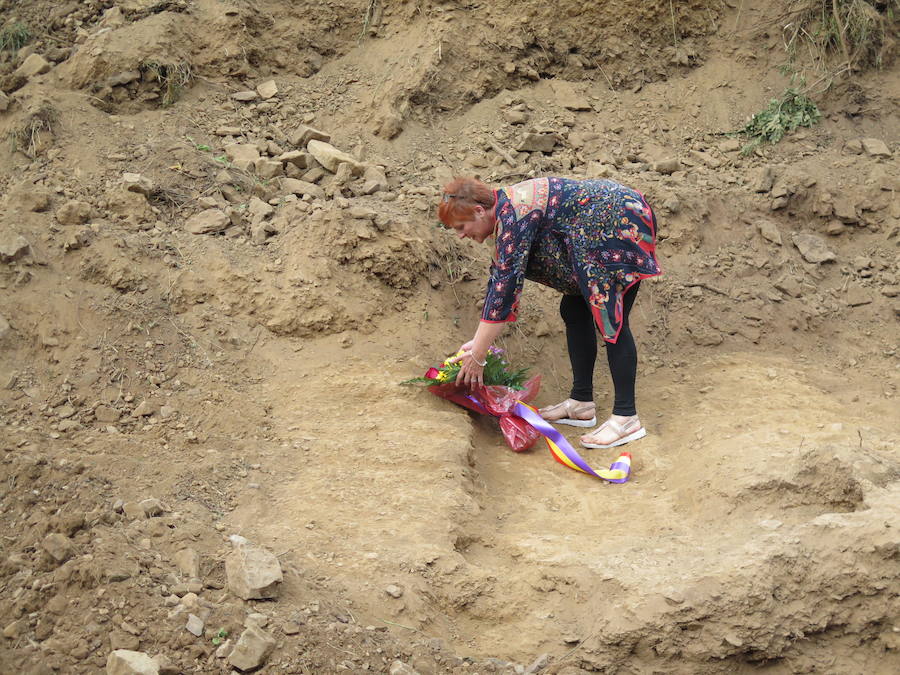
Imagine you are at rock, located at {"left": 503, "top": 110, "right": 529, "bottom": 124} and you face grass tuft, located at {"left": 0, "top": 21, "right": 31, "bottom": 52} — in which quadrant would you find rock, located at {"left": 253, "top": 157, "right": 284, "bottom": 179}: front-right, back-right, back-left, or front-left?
front-left

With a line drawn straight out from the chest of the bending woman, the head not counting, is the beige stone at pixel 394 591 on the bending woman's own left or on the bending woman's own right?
on the bending woman's own left

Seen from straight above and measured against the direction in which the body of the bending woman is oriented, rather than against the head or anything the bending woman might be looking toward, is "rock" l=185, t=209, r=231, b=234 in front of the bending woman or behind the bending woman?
in front

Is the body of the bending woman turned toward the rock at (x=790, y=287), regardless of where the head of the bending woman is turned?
no

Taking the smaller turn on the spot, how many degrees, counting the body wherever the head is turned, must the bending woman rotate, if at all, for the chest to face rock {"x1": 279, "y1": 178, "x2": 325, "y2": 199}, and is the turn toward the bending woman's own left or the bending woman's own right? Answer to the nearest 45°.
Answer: approximately 45° to the bending woman's own right

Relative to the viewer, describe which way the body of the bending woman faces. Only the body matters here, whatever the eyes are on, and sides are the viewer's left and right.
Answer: facing to the left of the viewer

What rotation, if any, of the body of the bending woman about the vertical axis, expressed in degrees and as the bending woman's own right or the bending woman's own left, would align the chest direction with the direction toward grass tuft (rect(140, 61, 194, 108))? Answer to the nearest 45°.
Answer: approximately 45° to the bending woman's own right

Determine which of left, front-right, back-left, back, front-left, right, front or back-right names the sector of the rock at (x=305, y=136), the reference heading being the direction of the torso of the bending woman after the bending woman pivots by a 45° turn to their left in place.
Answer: right

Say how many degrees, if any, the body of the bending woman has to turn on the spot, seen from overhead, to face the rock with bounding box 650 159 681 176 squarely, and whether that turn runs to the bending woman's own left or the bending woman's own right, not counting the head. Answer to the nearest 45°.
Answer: approximately 90° to the bending woman's own right

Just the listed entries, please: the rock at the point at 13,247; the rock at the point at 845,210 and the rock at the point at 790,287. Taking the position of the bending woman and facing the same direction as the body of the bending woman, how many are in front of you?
1

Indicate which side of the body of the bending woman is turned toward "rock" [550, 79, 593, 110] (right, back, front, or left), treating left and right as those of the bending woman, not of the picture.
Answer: right

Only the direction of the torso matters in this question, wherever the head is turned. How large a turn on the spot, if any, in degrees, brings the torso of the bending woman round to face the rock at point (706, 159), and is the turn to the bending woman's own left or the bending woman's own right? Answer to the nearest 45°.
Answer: approximately 90° to the bending woman's own right

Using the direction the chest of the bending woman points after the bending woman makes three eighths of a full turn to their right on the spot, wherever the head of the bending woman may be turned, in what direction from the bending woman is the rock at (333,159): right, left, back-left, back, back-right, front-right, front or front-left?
left

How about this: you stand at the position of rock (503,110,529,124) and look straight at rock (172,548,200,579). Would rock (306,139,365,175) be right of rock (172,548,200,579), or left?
right

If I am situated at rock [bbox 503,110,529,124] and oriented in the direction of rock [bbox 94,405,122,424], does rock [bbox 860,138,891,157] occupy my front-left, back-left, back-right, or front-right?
back-left
